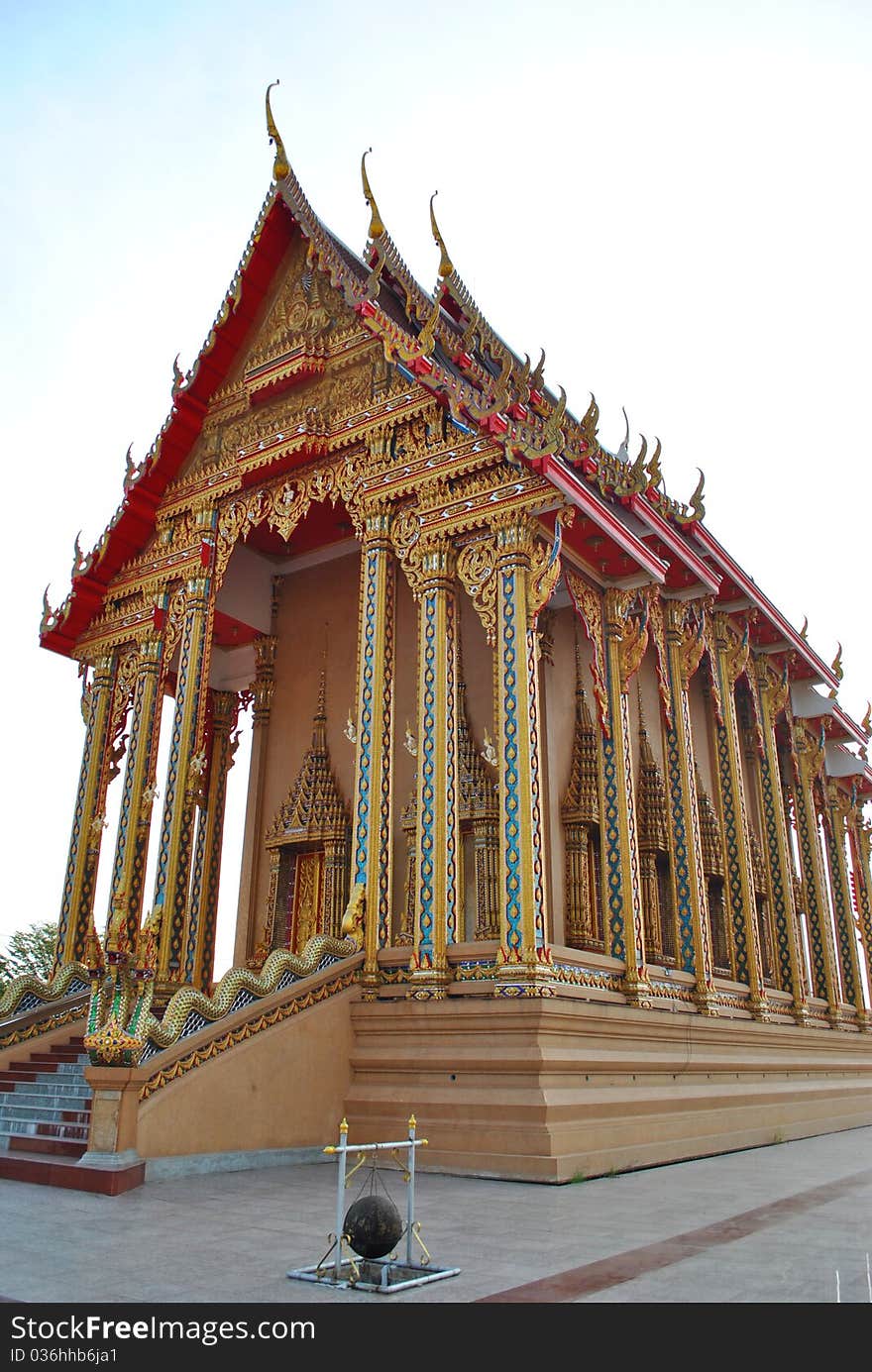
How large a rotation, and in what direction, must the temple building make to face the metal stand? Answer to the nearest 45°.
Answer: approximately 45° to its left

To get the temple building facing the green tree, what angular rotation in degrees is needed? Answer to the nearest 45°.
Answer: approximately 90° to its right

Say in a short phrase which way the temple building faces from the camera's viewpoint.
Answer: facing the viewer and to the left of the viewer

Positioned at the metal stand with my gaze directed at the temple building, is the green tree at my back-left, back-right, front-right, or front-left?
front-left

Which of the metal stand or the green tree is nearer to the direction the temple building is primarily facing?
the metal stand
